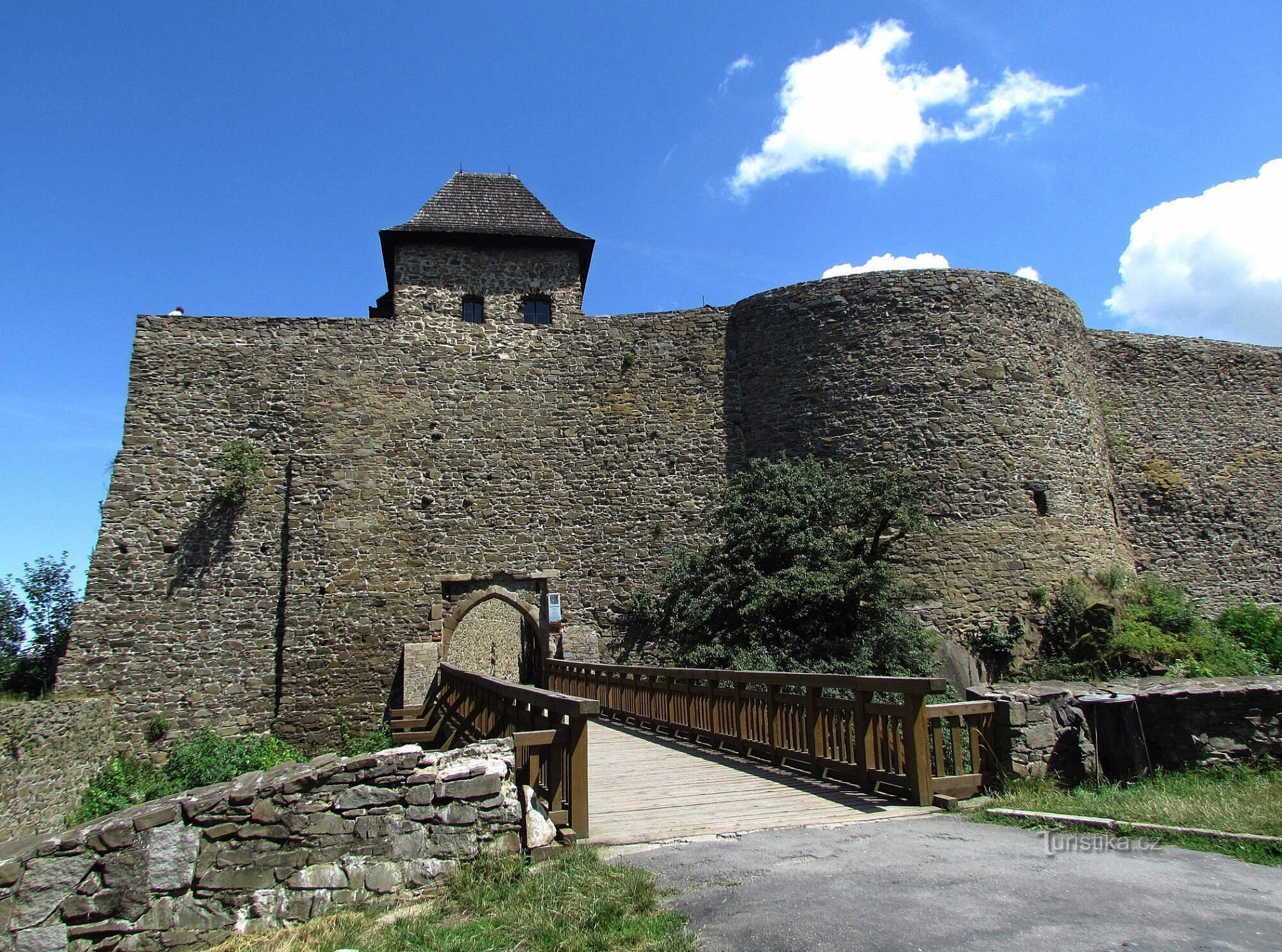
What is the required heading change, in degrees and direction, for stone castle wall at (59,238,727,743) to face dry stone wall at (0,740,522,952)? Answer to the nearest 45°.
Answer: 0° — it already faces it

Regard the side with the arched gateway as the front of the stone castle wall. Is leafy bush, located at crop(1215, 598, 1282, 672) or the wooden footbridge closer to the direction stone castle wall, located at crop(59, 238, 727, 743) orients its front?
the wooden footbridge

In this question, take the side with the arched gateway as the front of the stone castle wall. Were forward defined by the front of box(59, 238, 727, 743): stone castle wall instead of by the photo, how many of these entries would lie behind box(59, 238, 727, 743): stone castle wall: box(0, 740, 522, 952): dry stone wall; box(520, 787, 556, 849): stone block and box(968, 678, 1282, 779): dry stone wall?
0

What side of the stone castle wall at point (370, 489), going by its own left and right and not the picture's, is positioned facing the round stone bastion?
left

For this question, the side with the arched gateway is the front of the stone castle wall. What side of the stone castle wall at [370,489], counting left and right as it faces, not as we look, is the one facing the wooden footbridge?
front

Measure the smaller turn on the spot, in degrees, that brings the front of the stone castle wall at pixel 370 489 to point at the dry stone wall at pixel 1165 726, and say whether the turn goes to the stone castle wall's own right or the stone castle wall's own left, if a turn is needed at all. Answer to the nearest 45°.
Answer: approximately 45° to the stone castle wall's own left

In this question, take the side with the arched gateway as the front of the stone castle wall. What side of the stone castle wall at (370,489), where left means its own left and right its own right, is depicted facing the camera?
front

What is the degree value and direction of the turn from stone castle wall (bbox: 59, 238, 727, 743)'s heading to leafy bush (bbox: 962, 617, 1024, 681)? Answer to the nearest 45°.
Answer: approximately 45° to its left

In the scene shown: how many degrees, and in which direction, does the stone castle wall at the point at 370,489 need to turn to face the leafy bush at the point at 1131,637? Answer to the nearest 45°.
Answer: approximately 45° to its left

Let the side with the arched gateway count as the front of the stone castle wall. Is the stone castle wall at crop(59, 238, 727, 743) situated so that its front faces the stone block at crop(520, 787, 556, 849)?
yes

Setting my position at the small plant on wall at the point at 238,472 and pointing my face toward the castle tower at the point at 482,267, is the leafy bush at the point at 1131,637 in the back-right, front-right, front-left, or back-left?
front-right
